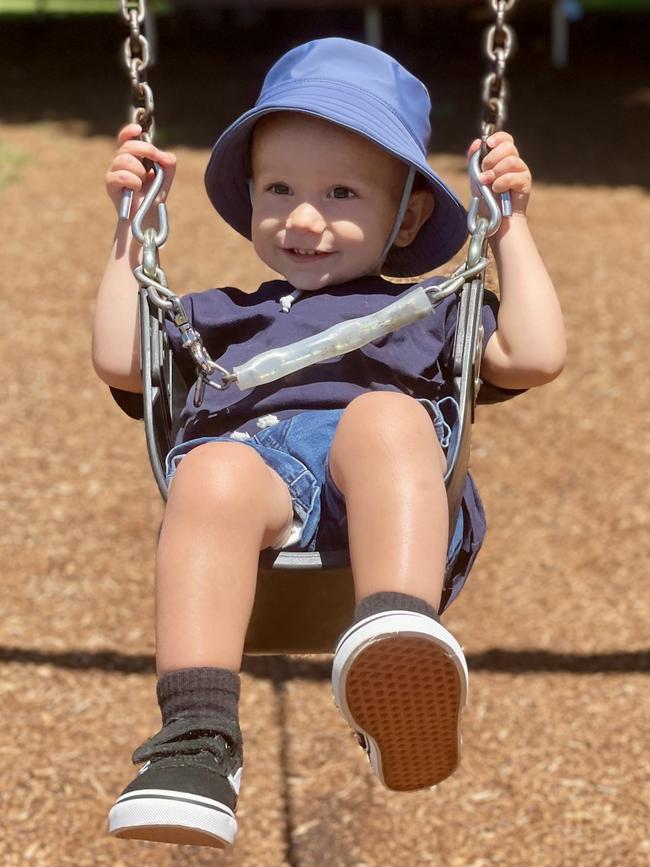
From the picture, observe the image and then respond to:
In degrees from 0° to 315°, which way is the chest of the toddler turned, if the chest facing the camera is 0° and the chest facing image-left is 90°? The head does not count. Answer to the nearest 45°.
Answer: approximately 0°
